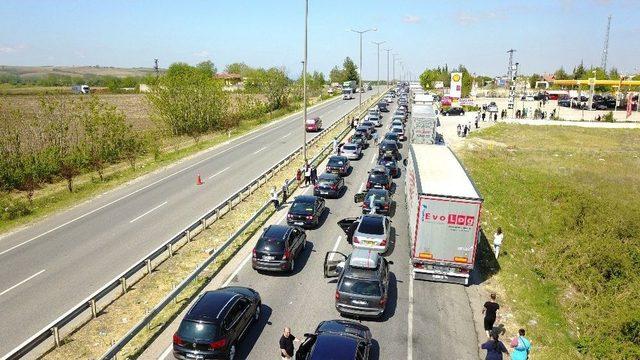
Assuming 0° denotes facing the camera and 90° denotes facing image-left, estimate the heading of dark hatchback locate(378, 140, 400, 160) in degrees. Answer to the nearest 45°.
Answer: approximately 180°

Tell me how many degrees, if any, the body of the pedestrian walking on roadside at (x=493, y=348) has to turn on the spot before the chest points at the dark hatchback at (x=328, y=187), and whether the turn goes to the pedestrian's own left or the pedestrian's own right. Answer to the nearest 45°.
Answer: approximately 45° to the pedestrian's own left

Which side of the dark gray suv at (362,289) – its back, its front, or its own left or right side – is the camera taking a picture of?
back

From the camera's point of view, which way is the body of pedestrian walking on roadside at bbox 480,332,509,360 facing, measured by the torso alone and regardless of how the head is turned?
away from the camera

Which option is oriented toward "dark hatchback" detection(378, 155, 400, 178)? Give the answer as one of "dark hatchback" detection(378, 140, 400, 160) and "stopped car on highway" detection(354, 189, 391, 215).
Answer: the stopped car on highway

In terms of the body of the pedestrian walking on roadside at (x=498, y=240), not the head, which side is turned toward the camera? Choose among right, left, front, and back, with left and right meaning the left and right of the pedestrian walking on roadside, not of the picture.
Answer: back

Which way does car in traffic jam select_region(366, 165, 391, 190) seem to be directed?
away from the camera

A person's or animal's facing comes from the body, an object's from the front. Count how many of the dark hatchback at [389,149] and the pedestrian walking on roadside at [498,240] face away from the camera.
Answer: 2

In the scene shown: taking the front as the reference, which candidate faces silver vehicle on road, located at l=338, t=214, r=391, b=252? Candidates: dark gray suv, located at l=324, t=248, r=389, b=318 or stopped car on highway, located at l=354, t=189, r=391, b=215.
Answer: the dark gray suv

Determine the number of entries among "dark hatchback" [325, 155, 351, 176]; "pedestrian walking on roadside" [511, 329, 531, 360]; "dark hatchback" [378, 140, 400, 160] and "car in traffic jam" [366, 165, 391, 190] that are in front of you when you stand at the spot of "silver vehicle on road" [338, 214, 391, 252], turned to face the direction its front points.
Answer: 3

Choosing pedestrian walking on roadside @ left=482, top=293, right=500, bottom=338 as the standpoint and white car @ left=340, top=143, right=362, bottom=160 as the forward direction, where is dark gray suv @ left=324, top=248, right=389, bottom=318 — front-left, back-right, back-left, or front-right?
front-left

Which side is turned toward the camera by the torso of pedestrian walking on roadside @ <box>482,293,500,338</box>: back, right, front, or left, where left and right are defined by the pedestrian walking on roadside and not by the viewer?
back

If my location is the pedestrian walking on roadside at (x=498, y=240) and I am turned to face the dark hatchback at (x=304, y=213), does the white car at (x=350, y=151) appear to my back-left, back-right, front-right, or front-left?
front-right

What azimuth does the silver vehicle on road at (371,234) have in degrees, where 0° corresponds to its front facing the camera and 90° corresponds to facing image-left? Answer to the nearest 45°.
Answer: approximately 180°

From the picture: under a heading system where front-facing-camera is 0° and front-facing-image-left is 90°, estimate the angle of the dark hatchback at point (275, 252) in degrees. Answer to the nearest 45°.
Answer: approximately 225°

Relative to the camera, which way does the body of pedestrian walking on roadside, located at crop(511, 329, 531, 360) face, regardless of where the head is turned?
away from the camera

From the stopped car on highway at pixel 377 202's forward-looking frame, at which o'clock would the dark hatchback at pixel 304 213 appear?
The dark hatchback is roughly at 8 o'clock from the stopped car on highway.

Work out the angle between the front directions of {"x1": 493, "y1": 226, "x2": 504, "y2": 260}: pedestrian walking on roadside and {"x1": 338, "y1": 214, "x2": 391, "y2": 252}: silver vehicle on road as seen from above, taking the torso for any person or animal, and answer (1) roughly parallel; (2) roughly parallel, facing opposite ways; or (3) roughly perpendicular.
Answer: roughly parallel

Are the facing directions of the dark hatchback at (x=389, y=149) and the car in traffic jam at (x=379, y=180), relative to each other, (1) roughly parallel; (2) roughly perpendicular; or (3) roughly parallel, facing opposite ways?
roughly parallel
